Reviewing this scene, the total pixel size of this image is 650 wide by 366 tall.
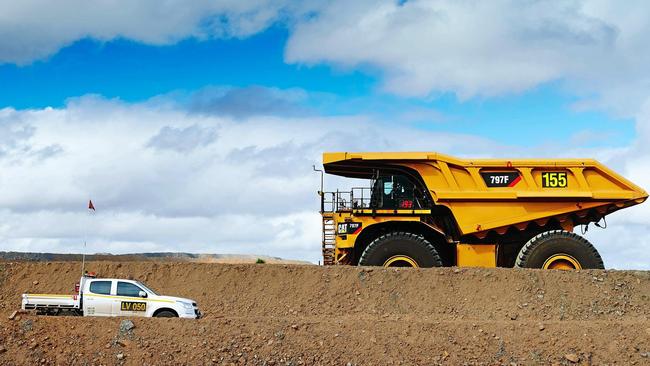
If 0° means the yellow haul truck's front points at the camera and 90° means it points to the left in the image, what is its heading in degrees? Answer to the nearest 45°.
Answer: approximately 90°

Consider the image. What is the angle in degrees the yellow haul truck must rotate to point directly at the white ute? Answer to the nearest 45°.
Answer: approximately 45° to its left

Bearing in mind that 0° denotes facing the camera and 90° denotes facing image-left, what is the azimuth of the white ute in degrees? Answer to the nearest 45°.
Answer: approximately 270°

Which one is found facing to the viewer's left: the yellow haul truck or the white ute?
the yellow haul truck

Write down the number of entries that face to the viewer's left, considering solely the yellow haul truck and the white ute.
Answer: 1

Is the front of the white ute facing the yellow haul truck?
yes
